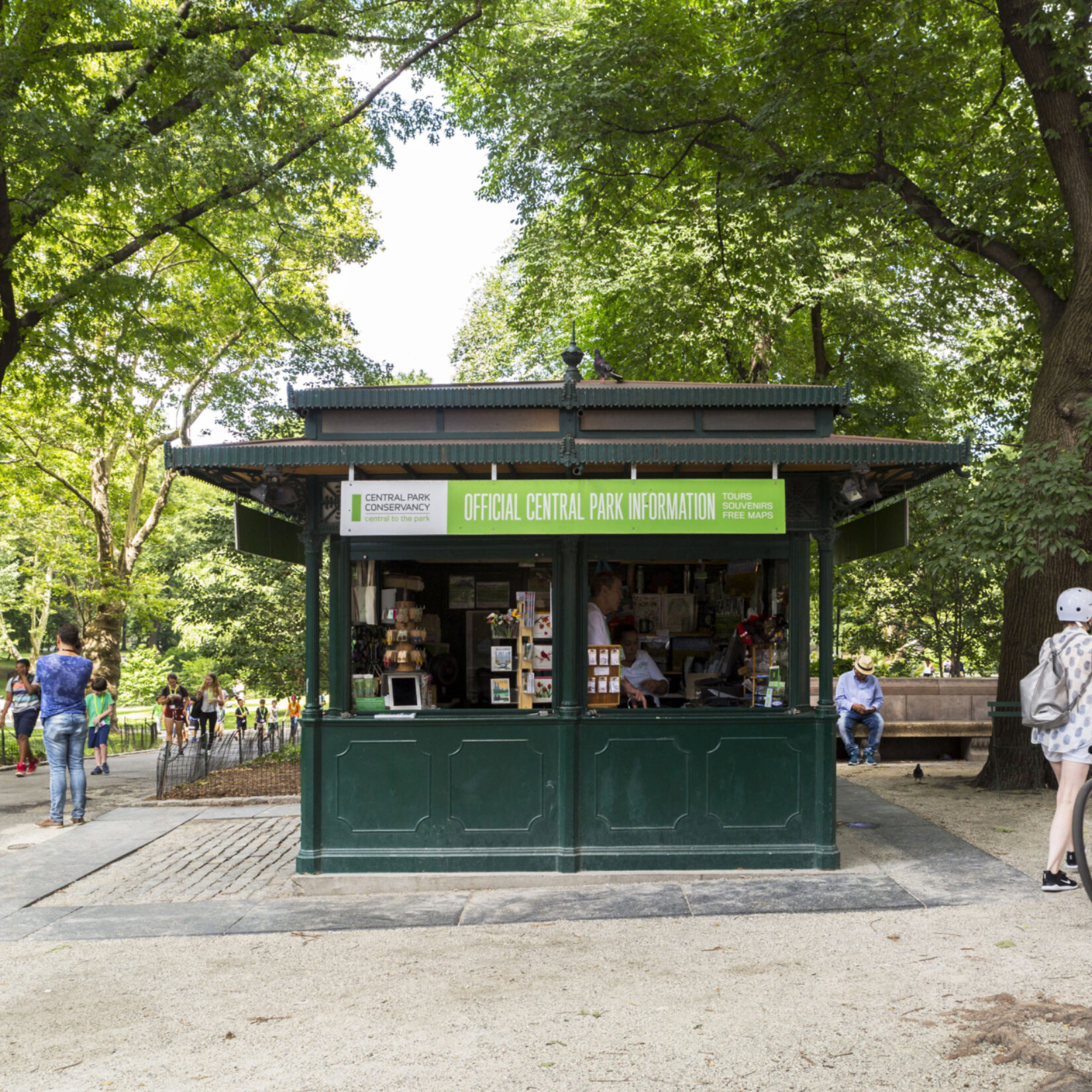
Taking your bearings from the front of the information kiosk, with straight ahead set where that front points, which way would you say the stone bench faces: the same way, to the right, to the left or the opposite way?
the same way

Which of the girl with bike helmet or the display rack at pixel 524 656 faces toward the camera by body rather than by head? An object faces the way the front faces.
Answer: the display rack

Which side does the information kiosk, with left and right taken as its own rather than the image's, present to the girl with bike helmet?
left

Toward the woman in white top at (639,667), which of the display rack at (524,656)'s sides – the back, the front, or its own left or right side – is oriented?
left

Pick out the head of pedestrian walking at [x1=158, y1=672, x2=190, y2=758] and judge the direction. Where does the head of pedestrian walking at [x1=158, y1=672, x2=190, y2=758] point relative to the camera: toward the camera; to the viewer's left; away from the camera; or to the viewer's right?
toward the camera

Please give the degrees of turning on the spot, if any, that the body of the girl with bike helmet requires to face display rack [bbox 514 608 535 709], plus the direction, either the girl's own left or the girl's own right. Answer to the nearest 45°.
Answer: approximately 135° to the girl's own left

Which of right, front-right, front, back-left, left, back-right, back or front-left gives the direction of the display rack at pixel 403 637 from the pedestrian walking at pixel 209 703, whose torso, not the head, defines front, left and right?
front

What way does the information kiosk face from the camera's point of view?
toward the camera

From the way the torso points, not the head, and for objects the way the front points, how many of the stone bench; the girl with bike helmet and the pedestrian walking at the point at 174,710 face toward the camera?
2

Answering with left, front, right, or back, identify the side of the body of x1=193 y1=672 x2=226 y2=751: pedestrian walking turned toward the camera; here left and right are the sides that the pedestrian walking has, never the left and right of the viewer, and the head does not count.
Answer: front

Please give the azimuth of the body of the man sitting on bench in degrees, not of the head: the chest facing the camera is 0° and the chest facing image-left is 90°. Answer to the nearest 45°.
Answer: approximately 0°

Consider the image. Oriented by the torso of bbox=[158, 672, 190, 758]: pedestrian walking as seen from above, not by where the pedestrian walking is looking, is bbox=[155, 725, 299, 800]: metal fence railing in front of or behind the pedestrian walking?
in front

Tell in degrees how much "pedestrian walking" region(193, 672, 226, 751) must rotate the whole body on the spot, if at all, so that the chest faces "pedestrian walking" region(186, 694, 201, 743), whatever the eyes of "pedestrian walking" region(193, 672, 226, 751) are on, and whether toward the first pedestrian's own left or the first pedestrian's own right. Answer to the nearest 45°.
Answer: approximately 180°

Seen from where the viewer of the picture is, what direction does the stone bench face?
facing the viewer

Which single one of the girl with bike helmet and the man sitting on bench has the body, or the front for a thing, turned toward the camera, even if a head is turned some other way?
the man sitting on bench
